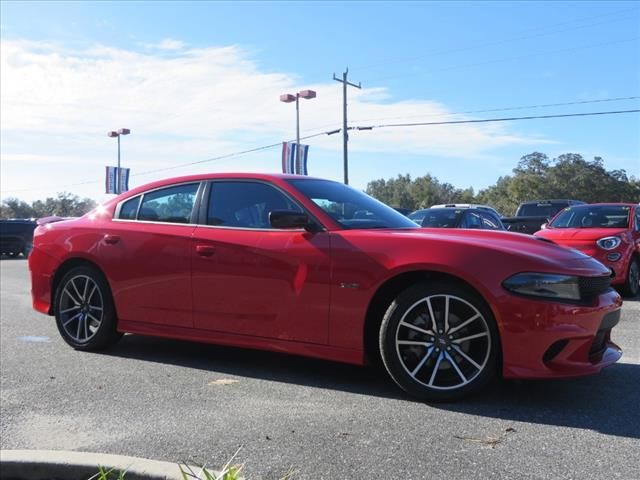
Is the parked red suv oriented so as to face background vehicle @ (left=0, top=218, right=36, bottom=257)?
no

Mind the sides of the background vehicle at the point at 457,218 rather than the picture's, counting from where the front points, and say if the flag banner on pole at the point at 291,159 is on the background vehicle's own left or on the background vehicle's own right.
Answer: on the background vehicle's own right

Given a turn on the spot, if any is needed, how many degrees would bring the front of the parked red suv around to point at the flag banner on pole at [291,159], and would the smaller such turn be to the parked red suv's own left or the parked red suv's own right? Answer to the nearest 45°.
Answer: approximately 90° to the parked red suv's own right

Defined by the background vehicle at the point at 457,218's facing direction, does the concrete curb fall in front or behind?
in front

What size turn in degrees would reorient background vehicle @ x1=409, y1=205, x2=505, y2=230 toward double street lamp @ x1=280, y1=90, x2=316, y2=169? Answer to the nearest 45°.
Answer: approximately 135° to its right

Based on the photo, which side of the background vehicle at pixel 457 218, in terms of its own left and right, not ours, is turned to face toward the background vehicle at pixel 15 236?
right

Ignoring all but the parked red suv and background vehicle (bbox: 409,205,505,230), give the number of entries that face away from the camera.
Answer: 0

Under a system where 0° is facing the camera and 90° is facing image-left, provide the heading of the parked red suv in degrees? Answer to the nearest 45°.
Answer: approximately 45°

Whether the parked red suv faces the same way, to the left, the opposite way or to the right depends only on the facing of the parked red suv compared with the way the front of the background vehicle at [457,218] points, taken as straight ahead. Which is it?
the same way

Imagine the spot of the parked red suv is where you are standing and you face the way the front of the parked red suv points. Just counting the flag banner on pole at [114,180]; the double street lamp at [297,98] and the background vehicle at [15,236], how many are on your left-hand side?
0

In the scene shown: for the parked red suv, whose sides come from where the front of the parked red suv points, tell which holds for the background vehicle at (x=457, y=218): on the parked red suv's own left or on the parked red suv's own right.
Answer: on the parked red suv's own right

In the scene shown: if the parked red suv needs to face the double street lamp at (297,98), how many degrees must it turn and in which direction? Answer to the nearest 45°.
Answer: approximately 90° to its right

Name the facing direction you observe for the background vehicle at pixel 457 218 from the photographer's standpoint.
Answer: facing the viewer and to the left of the viewer
